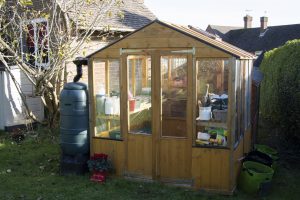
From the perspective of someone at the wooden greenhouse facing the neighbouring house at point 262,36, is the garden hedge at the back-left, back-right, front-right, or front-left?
front-right

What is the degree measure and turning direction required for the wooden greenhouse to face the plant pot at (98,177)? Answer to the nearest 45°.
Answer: approximately 90° to its right

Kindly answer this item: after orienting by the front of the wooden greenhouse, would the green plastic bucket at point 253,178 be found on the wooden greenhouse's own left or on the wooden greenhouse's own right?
on the wooden greenhouse's own left

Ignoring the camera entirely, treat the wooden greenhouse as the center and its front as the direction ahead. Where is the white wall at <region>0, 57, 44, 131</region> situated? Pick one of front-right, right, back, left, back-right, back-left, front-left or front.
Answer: back-right

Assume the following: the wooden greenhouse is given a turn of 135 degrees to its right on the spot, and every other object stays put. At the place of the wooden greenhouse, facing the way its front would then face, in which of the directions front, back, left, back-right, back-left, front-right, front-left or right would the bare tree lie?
front

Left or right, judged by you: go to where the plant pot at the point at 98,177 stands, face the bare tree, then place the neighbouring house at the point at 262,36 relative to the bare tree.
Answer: right

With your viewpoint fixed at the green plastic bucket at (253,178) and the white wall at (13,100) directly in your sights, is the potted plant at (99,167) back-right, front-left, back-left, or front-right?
front-left

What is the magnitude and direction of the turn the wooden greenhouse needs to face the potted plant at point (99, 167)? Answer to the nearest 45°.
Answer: approximately 90° to its right

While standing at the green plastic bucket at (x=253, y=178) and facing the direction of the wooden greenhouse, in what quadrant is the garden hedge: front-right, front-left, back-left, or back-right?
back-right

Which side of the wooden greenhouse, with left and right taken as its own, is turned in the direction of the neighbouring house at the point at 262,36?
back

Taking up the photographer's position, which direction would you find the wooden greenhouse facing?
facing the viewer

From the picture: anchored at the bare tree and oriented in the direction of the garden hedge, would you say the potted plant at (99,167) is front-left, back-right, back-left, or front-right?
front-right

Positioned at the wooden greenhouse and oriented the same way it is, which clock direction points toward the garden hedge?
The garden hedge is roughly at 8 o'clock from the wooden greenhouse.

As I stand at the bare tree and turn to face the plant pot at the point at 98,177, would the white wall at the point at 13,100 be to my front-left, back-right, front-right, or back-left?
back-right

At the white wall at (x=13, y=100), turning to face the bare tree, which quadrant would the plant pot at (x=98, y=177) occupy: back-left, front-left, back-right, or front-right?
front-right
